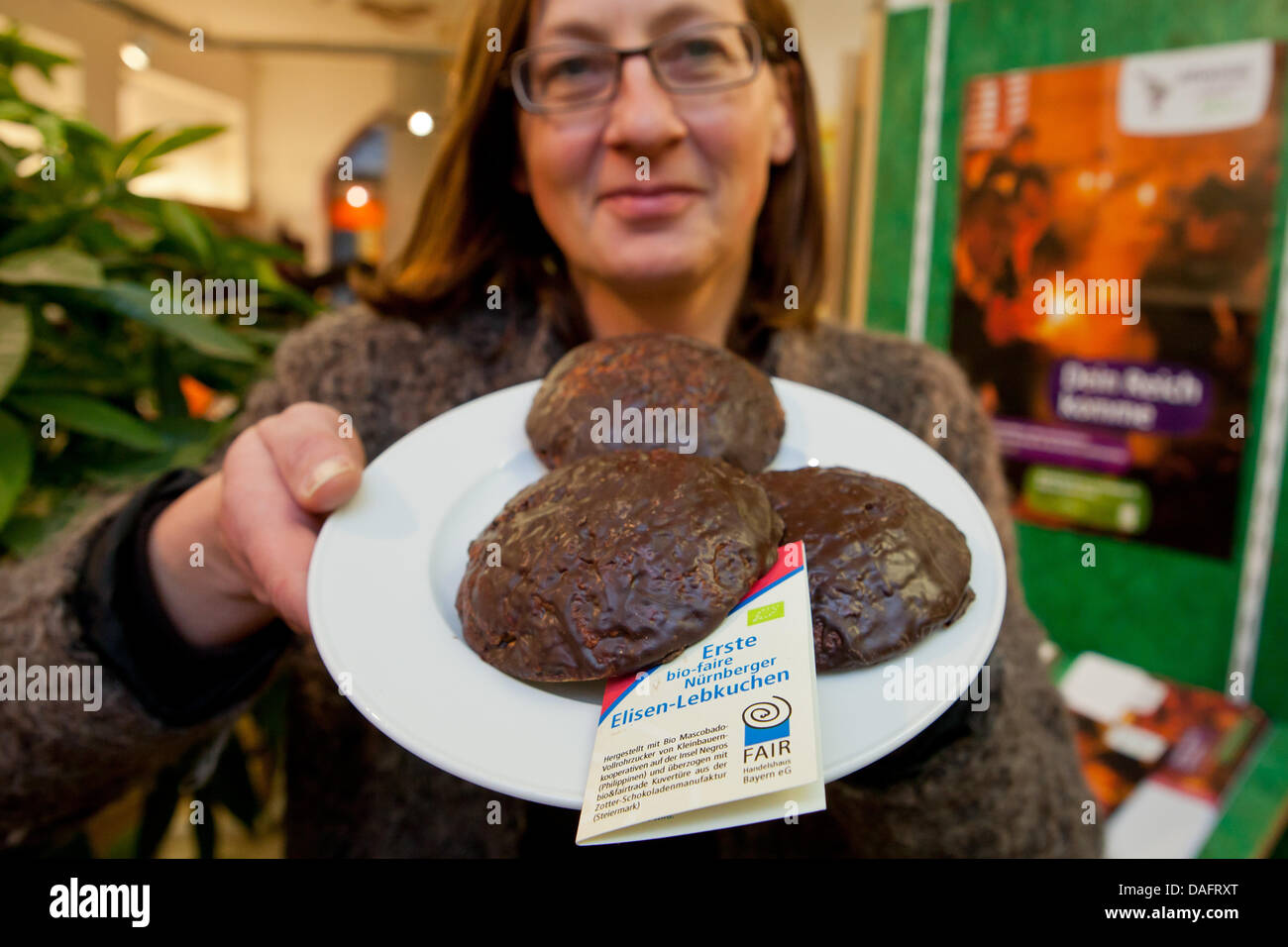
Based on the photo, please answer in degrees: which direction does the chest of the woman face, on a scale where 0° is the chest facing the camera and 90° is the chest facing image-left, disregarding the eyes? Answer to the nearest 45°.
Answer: approximately 0°

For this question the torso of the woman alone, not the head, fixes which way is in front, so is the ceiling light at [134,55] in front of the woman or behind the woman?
behind
